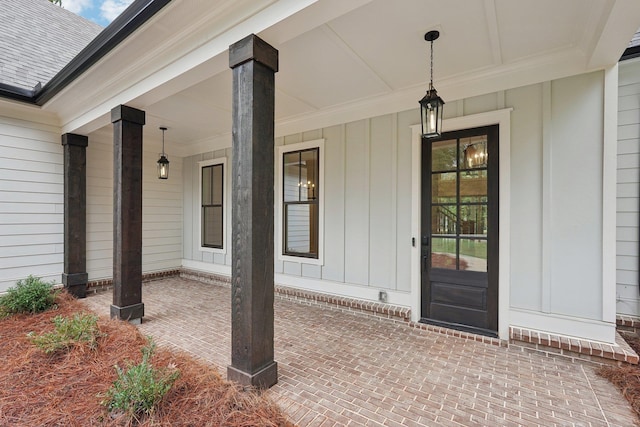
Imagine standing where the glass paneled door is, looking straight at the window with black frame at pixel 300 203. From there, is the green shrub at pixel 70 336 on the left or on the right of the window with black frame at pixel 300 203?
left

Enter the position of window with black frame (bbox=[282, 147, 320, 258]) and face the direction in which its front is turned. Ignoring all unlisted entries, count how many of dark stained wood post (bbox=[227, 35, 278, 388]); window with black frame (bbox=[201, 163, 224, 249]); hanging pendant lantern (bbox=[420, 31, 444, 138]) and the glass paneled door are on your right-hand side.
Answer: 1

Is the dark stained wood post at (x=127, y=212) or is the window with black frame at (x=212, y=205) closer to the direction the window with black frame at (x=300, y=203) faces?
the dark stained wood post

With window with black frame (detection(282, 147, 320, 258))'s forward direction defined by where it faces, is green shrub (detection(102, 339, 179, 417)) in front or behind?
in front

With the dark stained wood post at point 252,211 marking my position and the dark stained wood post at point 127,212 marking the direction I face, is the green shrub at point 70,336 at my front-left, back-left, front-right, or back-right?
front-left

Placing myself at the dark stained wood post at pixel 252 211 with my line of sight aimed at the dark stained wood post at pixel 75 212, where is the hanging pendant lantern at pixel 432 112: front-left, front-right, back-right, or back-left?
back-right

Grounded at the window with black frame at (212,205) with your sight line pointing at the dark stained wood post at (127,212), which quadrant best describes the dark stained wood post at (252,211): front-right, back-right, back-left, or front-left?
front-left

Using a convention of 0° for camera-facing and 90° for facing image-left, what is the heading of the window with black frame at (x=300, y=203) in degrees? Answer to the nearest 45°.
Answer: approximately 45°

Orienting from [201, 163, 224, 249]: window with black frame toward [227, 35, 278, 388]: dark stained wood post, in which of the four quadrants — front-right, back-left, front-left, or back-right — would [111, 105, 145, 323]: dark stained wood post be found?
front-right

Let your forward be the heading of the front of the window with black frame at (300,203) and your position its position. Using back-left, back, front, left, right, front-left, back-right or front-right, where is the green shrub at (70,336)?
front

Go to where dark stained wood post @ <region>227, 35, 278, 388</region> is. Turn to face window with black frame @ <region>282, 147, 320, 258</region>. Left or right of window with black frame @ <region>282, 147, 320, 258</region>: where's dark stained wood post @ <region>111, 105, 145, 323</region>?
left

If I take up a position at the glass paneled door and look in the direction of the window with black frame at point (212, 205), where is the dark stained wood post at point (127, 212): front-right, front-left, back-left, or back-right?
front-left

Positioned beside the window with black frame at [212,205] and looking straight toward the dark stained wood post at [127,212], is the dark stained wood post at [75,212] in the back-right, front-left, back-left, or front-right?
front-right

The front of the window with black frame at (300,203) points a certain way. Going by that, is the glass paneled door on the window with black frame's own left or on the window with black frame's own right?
on the window with black frame's own left

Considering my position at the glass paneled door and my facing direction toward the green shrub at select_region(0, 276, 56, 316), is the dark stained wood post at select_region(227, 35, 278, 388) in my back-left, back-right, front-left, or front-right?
front-left

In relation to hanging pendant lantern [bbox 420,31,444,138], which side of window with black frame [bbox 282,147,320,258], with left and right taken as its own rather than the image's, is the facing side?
left

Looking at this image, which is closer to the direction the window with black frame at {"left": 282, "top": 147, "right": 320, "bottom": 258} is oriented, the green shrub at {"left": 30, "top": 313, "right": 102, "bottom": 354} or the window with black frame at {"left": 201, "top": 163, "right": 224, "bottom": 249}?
the green shrub

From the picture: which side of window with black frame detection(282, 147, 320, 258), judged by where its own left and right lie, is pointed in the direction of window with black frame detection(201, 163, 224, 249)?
right
